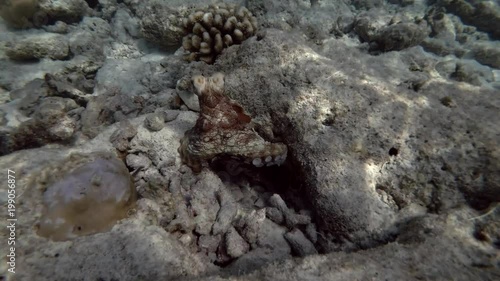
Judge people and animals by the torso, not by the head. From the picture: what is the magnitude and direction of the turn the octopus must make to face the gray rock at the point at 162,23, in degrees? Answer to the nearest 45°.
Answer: approximately 135° to its right

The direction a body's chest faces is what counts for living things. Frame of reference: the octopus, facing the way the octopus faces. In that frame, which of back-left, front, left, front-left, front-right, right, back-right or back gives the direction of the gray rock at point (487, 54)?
back-left

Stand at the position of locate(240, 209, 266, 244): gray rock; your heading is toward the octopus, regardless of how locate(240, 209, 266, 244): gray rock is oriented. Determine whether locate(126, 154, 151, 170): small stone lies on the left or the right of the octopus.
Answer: left

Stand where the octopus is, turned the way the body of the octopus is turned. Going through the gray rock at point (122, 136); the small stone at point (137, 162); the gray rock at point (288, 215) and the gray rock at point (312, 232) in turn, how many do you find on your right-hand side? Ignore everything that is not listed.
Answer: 2

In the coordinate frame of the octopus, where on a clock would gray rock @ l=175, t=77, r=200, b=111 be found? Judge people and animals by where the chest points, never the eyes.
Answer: The gray rock is roughly at 5 o'clock from the octopus.

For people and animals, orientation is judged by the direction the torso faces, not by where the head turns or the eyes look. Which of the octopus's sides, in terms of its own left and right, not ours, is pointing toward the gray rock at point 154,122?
right

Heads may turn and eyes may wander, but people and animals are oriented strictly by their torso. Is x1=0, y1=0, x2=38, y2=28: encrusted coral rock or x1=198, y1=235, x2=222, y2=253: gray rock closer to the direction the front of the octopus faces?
the gray rock

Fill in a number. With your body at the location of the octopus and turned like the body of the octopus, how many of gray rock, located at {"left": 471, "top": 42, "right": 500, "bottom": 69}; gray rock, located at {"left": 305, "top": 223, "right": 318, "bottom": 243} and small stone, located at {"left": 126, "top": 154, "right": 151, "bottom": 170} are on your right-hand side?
1

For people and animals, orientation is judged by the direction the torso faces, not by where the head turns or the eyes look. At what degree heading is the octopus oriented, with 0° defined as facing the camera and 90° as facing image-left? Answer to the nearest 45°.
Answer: approximately 0°

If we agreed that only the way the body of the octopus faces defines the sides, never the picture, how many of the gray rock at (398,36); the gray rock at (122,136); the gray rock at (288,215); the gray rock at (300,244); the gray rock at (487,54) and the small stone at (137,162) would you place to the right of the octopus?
2

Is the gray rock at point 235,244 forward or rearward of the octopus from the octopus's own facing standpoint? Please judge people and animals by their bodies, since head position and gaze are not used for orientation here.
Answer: forward
